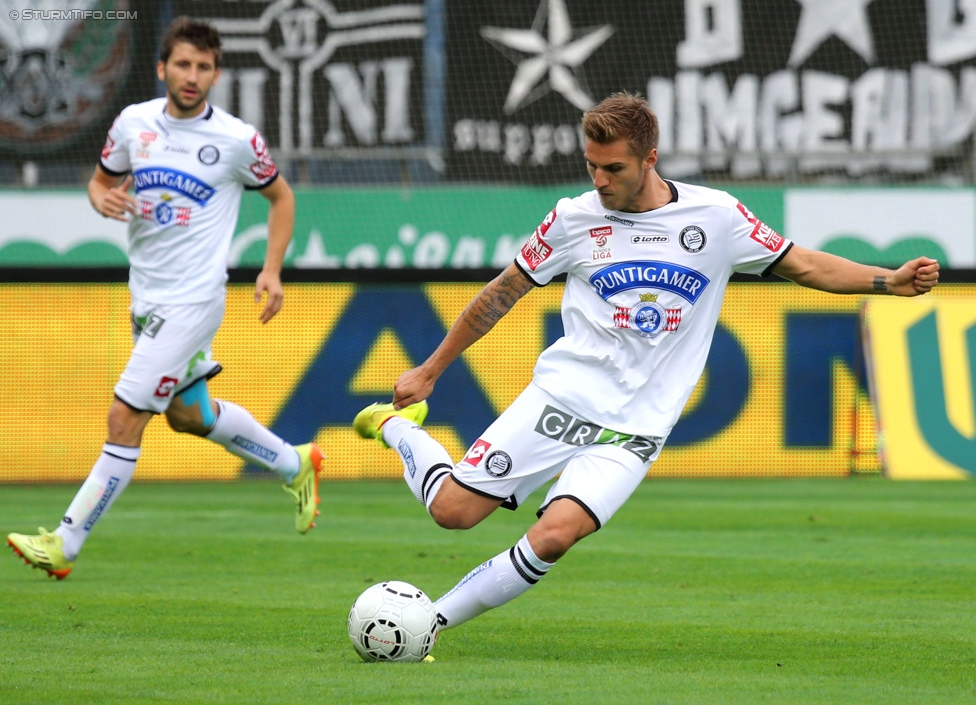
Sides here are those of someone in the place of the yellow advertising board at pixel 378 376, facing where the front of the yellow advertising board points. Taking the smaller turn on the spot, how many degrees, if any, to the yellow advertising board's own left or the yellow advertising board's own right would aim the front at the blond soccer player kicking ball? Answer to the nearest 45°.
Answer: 0° — it already faces them

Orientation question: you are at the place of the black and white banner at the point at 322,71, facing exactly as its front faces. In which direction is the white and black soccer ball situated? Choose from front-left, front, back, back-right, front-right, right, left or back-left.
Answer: front

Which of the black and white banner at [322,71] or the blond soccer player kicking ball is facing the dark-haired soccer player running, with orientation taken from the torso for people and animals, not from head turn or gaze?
the black and white banner

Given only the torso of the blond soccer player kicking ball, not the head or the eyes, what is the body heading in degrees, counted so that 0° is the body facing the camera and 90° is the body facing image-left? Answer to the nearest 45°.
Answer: approximately 0°

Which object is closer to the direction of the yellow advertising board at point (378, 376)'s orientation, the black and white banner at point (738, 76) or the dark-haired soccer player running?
the dark-haired soccer player running

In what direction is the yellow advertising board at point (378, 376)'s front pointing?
toward the camera

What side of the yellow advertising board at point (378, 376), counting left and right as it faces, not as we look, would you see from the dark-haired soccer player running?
front

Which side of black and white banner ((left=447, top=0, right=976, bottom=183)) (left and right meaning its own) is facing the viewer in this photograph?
front

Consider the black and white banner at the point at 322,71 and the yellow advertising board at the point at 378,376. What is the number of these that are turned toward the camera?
2

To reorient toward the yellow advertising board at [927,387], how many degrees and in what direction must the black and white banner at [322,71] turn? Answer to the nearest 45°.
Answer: approximately 45° to its left

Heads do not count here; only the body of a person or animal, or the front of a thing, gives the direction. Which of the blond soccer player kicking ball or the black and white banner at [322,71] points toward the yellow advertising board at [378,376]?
the black and white banner

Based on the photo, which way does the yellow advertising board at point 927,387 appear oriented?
toward the camera

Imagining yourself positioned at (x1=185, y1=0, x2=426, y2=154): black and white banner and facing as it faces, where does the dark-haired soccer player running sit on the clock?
The dark-haired soccer player running is roughly at 12 o'clock from the black and white banner.

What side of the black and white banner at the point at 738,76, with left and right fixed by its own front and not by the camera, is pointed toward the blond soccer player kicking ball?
front
